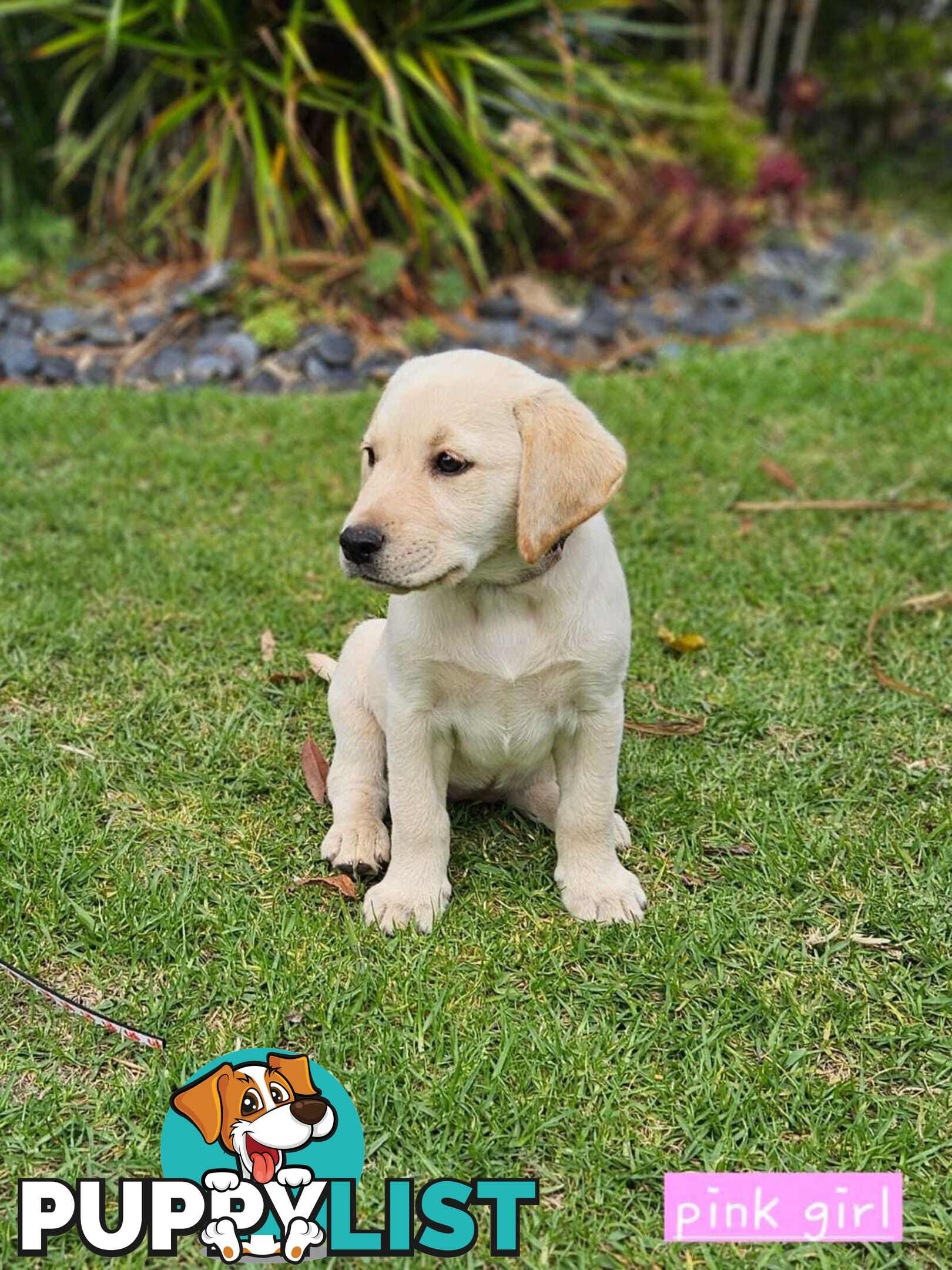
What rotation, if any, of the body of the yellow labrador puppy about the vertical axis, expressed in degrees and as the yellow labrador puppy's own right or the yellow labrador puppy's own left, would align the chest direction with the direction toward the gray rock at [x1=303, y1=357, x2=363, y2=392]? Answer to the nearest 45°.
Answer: approximately 180°

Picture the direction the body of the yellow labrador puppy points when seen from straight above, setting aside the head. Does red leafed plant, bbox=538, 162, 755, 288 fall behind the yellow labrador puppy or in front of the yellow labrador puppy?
behind

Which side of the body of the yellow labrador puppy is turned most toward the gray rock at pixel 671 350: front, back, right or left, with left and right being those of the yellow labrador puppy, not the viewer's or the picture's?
back

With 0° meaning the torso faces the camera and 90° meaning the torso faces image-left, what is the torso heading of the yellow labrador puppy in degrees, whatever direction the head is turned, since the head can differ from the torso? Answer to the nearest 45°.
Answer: approximately 0°

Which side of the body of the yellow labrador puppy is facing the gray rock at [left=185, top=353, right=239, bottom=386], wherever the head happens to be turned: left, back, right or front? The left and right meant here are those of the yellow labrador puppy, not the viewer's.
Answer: back

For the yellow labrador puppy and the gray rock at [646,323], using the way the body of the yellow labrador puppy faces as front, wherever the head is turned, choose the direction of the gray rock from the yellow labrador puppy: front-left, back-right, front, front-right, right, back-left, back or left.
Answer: back

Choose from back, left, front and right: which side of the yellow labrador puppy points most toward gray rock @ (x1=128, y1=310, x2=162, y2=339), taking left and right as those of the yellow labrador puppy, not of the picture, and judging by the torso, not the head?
back

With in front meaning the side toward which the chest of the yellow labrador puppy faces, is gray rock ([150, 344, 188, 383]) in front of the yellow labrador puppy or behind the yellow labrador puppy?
behind
